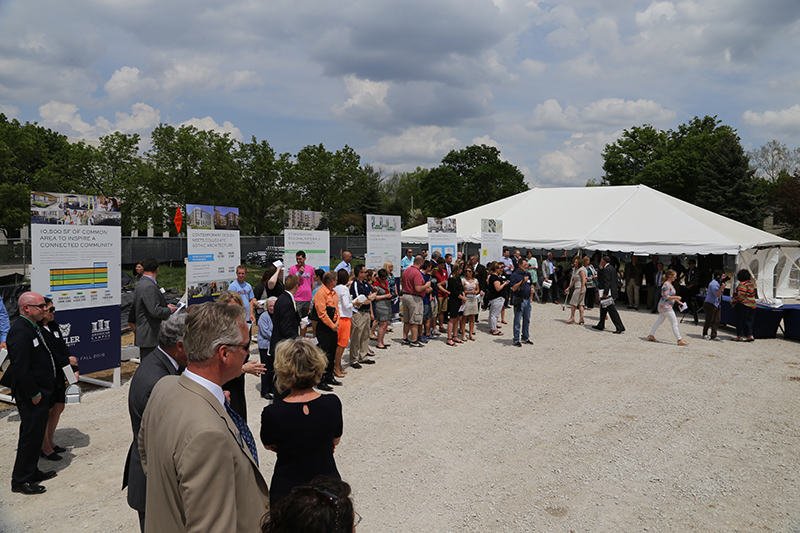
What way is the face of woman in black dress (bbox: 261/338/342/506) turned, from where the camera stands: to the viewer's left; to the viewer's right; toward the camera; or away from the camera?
away from the camera

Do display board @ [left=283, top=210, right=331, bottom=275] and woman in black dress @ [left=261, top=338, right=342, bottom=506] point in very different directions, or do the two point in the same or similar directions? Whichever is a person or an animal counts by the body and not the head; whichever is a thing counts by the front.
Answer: very different directions

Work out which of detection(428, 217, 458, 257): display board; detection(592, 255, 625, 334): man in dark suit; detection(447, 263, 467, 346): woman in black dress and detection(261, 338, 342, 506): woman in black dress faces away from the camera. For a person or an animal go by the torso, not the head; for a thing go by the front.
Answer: detection(261, 338, 342, 506): woman in black dress

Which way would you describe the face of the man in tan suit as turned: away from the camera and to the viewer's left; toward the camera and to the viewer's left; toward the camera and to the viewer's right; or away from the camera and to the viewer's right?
away from the camera and to the viewer's right

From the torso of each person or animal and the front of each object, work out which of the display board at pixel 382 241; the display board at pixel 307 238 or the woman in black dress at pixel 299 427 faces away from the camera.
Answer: the woman in black dress

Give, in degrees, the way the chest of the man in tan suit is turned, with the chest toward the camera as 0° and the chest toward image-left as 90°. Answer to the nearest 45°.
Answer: approximately 270°
